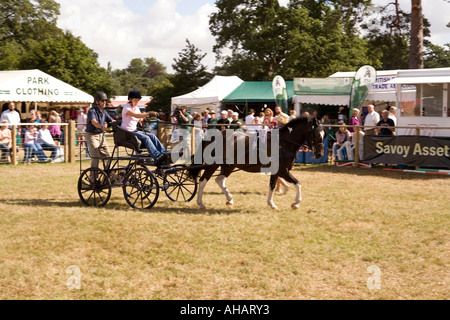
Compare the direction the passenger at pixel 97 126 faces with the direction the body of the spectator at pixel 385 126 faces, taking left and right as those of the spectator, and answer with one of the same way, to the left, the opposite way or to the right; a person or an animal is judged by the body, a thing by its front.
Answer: to the left

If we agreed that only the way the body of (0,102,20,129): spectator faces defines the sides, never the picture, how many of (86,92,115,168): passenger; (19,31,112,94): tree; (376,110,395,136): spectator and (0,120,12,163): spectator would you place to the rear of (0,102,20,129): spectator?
1

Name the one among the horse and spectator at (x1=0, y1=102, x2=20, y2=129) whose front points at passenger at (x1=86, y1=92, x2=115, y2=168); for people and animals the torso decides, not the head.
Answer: the spectator

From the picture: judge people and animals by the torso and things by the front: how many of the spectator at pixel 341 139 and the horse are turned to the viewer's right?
1

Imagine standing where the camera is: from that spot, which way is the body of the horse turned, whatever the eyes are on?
to the viewer's right

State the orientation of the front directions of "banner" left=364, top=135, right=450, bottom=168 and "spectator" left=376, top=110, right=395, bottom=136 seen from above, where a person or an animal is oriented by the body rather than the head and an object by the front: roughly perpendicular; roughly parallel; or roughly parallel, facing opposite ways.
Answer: roughly parallel

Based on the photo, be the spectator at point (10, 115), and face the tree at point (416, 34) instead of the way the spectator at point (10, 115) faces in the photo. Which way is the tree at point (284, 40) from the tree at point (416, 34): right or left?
left

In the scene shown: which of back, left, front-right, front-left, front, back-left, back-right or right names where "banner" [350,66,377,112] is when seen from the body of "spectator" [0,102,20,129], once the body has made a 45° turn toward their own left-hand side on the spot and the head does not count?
front-left

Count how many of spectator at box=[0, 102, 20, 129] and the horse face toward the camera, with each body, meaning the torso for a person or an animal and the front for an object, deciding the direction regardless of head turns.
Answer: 1

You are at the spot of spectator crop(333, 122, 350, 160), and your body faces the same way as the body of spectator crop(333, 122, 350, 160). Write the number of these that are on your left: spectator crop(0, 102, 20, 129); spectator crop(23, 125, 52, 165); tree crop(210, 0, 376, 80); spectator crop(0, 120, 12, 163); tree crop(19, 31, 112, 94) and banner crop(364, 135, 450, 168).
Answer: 1

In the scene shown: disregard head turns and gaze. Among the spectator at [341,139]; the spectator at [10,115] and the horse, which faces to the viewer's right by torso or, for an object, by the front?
the horse

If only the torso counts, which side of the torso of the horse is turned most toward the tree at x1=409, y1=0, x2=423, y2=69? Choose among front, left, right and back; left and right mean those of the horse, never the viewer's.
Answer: left

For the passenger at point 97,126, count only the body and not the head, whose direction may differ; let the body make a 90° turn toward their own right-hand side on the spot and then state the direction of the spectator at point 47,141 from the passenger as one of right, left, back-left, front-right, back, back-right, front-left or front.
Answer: back-right

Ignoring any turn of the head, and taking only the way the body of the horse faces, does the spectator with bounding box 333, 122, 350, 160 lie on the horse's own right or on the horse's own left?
on the horse's own left

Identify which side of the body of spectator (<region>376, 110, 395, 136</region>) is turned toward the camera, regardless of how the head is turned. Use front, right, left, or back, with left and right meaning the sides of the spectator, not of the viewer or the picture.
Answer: front

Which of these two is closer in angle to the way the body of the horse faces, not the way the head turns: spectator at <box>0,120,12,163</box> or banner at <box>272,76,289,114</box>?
the banner

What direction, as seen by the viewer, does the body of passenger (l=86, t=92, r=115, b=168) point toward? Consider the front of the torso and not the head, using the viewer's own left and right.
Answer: facing the viewer and to the right of the viewer

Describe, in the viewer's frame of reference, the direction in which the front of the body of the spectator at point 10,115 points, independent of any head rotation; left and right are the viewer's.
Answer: facing the viewer
